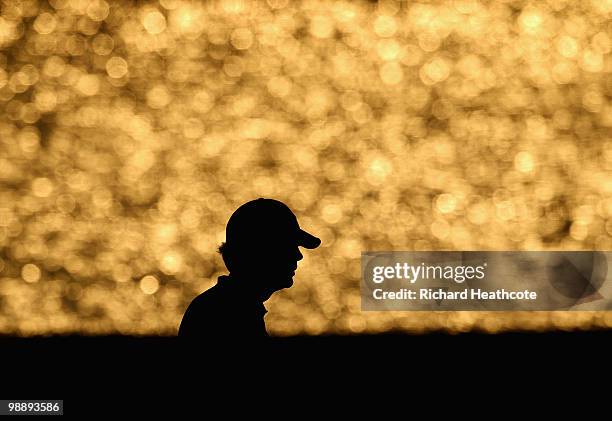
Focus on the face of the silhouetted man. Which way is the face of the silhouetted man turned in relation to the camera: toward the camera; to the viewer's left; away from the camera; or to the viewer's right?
to the viewer's right

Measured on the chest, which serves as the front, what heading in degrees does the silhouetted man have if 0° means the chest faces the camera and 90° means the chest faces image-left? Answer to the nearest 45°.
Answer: approximately 270°
